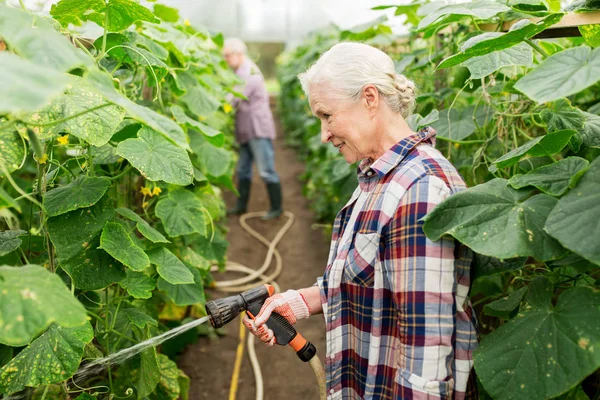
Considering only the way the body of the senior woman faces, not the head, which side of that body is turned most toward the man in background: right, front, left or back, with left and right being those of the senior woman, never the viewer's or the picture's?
right

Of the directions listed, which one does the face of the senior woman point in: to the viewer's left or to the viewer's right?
to the viewer's left

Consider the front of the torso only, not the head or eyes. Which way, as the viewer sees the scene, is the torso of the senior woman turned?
to the viewer's left

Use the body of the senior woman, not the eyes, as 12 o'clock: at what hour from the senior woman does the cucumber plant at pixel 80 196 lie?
The cucumber plant is roughly at 12 o'clock from the senior woman.
